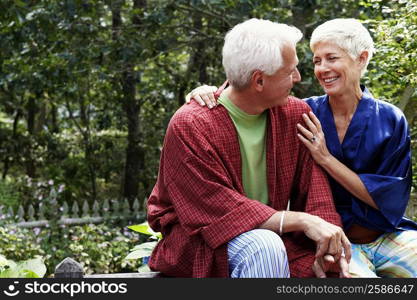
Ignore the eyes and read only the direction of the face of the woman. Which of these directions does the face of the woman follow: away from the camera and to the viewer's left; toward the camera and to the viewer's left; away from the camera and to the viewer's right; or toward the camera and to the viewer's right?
toward the camera and to the viewer's left

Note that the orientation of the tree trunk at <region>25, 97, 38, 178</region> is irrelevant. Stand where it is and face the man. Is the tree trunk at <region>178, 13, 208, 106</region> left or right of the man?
left

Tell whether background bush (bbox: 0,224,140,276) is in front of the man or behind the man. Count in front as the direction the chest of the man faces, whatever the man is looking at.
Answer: behind

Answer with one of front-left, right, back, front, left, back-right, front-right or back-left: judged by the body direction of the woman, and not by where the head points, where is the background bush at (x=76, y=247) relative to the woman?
right

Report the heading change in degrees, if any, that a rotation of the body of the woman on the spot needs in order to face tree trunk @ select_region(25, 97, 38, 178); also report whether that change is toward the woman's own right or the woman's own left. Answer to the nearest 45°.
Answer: approximately 90° to the woman's own right

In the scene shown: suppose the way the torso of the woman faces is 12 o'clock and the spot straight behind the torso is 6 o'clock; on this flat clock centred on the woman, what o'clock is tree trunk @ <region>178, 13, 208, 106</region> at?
The tree trunk is roughly at 4 o'clock from the woman.

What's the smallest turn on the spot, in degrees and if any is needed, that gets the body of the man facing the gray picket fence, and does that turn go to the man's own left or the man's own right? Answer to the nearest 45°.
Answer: approximately 180°

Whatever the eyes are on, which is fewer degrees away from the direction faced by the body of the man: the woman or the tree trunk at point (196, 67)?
the woman

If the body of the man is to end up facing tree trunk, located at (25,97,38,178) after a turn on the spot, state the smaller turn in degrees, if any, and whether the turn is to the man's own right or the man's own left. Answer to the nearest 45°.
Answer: approximately 180°

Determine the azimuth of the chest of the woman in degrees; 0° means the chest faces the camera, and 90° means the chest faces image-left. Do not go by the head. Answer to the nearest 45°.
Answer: approximately 45°

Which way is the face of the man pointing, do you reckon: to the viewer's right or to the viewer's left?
to the viewer's right

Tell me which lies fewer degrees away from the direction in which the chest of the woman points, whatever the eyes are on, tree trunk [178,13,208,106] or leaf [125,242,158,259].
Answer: the leaf

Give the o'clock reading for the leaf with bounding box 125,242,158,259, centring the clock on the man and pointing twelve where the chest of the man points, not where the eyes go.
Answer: The leaf is roughly at 6 o'clock from the man.
